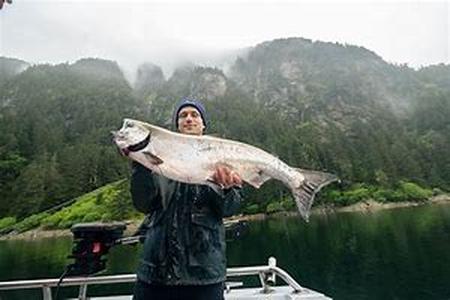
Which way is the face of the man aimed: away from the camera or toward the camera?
toward the camera

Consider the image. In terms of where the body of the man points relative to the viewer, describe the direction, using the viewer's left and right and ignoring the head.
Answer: facing the viewer
